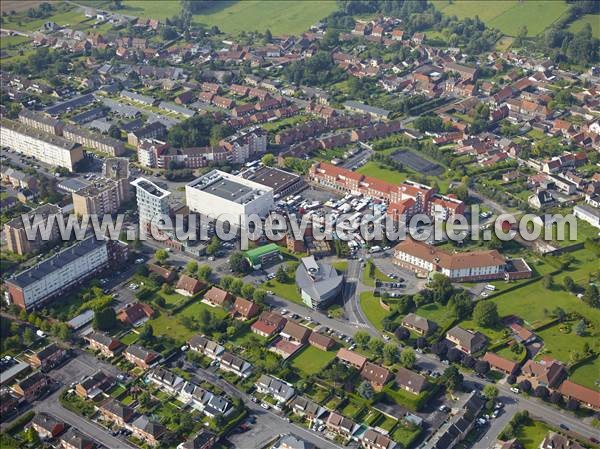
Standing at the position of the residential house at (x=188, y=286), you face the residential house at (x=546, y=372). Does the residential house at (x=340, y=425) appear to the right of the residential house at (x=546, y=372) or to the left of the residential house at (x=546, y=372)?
right

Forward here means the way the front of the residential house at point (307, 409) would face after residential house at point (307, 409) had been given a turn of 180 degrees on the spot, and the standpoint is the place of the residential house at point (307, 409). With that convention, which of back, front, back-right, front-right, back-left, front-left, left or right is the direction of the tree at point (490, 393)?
front-right

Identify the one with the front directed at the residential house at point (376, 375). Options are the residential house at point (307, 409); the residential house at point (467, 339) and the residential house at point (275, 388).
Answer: the residential house at point (467, 339)

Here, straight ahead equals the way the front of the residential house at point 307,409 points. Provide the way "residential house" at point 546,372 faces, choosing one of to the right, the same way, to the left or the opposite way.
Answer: the same way

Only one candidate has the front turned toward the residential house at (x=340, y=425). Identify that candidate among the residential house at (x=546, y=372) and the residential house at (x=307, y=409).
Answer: the residential house at (x=546, y=372)

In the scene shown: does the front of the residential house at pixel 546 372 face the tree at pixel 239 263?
no

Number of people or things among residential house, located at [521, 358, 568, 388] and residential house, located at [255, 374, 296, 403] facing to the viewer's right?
0

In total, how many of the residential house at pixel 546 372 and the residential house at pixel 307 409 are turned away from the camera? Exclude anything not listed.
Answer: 0

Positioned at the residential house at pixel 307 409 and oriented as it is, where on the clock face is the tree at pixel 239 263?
The tree is roughly at 4 o'clock from the residential house.

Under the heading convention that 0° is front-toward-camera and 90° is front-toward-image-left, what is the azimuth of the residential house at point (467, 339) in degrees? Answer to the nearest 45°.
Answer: approximately 45°

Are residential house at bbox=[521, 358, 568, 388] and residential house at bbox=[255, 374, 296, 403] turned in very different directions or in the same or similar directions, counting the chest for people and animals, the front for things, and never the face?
same or similar directions
